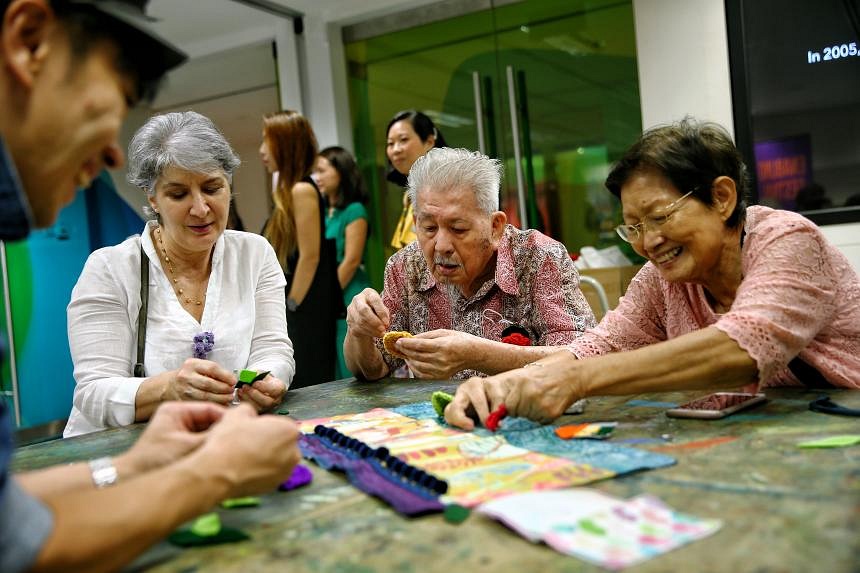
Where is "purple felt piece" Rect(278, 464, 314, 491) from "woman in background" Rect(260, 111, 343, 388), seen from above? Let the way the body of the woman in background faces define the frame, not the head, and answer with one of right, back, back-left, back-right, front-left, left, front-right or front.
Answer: left

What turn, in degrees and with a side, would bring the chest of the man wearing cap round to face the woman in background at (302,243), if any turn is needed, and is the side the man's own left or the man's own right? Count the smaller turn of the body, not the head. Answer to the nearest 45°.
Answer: approximately 90° to the man's own left

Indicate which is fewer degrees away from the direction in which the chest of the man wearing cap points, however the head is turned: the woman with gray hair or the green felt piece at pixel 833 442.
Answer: the green felt piece

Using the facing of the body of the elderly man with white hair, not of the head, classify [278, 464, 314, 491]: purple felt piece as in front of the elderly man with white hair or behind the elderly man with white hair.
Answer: in front

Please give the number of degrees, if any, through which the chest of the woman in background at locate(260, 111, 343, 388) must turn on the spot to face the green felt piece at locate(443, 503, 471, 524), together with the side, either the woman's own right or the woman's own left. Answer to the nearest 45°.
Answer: approximately 90° to the woman's own left

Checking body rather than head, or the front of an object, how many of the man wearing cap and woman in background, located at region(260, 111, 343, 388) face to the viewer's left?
1

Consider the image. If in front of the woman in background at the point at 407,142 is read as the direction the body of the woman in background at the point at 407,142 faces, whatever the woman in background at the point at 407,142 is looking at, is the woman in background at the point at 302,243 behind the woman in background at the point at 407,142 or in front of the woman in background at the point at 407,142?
in front

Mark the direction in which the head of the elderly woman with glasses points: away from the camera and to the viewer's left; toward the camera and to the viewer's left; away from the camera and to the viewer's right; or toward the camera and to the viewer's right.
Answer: toward the camera and to the viewer's left

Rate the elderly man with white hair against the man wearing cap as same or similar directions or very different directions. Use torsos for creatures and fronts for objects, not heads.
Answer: very different directions

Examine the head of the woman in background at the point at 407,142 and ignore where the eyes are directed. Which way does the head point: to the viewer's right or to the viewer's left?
to the viewer's left

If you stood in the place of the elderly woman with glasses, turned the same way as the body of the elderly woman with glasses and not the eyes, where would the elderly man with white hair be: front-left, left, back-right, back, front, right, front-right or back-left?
right

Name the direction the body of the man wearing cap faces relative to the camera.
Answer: to the viewer's right

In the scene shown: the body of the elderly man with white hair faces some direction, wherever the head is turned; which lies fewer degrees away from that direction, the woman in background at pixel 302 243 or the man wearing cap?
the man wearing cap

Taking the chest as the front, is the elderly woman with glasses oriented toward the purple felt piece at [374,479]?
yes
